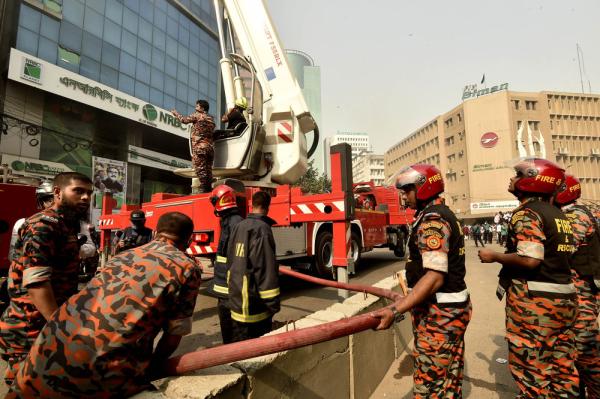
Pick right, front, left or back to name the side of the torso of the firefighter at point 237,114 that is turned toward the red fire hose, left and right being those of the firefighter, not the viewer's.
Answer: left

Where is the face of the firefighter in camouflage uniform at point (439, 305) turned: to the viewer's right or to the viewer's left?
to the viewer's left

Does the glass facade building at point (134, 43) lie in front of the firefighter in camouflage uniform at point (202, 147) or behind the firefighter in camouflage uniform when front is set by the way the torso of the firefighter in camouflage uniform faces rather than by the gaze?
in front

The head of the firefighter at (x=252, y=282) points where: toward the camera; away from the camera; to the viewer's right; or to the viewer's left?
away from the camera

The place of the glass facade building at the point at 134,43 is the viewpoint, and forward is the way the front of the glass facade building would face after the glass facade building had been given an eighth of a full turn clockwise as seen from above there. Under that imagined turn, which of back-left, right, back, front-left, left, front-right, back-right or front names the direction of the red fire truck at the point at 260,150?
front

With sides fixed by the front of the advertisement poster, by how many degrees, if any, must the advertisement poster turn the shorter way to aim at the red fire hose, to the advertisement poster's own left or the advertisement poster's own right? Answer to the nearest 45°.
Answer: approximately 45° to the advertisement poster's own right

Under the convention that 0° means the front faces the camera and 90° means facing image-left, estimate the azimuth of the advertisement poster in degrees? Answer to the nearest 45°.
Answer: approximately 315°

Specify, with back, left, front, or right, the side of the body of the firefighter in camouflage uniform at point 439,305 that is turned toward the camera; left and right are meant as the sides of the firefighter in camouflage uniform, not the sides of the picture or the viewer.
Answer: left

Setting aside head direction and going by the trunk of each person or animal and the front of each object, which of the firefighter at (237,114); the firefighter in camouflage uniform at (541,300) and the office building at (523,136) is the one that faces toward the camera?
the office building

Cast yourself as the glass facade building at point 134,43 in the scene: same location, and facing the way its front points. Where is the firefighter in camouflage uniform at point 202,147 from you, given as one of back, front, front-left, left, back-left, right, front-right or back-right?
front-right

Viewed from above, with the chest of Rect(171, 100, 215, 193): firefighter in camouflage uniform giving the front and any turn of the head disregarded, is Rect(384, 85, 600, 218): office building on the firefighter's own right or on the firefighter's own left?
on the firefighter's own right

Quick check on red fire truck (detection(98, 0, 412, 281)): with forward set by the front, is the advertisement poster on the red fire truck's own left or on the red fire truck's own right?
on the red fire truck's own left

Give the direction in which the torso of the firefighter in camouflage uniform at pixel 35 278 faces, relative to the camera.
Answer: to the viewer's right

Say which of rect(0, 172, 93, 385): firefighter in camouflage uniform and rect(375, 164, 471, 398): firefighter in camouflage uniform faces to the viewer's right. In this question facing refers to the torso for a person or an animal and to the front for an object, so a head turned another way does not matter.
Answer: rect(0, 172, 93, 385): firefighter in camouflage uniform

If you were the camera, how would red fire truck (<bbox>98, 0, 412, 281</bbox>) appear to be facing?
facing away from the viewer and to the right of the viewer

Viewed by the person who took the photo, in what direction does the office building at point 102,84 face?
facing the viewer and to the right of the viewer
